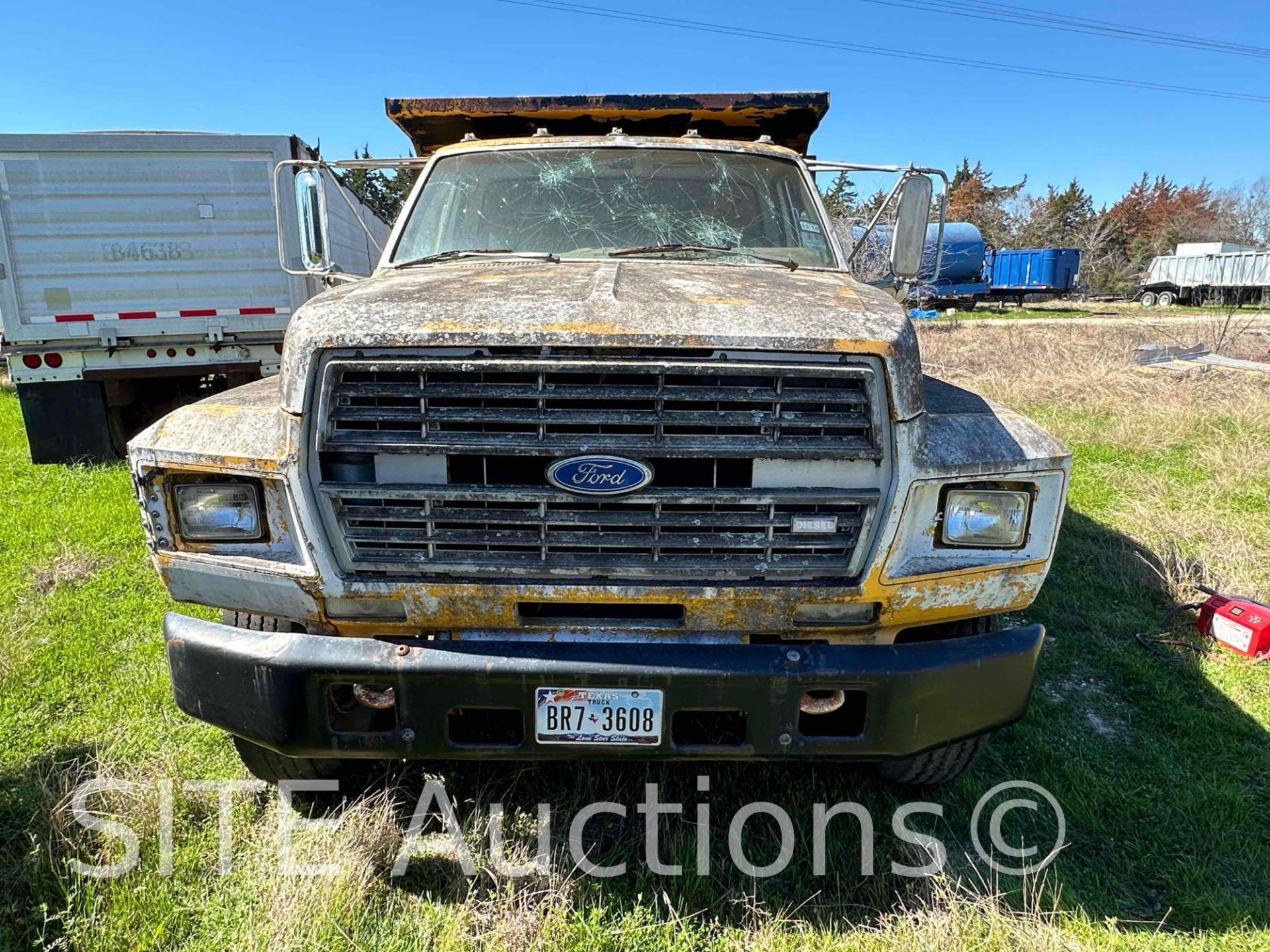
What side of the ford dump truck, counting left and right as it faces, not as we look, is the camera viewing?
front

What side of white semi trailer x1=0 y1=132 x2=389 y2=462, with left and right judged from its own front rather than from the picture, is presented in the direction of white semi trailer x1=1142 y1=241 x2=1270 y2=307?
right

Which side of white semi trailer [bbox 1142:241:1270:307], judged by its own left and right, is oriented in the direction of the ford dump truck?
right

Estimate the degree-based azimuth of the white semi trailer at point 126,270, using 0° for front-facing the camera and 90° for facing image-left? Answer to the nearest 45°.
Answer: approximately 180°

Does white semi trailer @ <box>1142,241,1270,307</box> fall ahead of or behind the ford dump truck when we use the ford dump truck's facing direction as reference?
behind

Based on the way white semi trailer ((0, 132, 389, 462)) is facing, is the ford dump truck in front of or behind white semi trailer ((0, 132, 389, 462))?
behind

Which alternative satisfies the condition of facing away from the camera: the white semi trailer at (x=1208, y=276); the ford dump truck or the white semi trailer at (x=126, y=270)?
the white semi trailer at (x=126, y=270)

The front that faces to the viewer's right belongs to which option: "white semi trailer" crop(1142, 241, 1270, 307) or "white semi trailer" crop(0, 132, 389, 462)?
"white semi trailer" crop(1142, 241, 1270, 307)

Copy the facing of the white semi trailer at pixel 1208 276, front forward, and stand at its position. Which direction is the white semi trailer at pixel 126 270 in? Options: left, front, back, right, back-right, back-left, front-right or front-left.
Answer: right

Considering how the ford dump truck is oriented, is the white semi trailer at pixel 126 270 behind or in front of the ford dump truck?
behind

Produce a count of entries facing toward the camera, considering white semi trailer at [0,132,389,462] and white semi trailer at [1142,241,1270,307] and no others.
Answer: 0

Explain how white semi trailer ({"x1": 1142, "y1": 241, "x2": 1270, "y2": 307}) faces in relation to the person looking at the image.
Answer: facing to the right of the viewer
